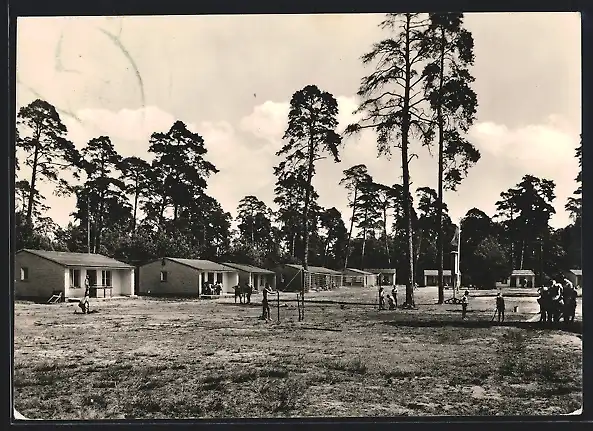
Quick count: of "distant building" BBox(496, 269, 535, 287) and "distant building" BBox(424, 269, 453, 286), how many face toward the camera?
2

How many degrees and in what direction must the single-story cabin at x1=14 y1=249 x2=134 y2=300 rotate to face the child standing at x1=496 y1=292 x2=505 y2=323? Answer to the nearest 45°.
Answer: approximately 45° to its left

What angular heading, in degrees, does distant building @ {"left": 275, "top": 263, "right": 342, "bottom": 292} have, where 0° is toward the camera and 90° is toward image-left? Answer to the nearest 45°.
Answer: approximately 315°

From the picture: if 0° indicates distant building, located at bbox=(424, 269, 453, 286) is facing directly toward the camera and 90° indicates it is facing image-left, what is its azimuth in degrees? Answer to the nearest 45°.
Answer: approximately 0°

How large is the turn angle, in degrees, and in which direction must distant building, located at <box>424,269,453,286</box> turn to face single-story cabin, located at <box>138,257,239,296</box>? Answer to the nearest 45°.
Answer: approximately 90° to its right
